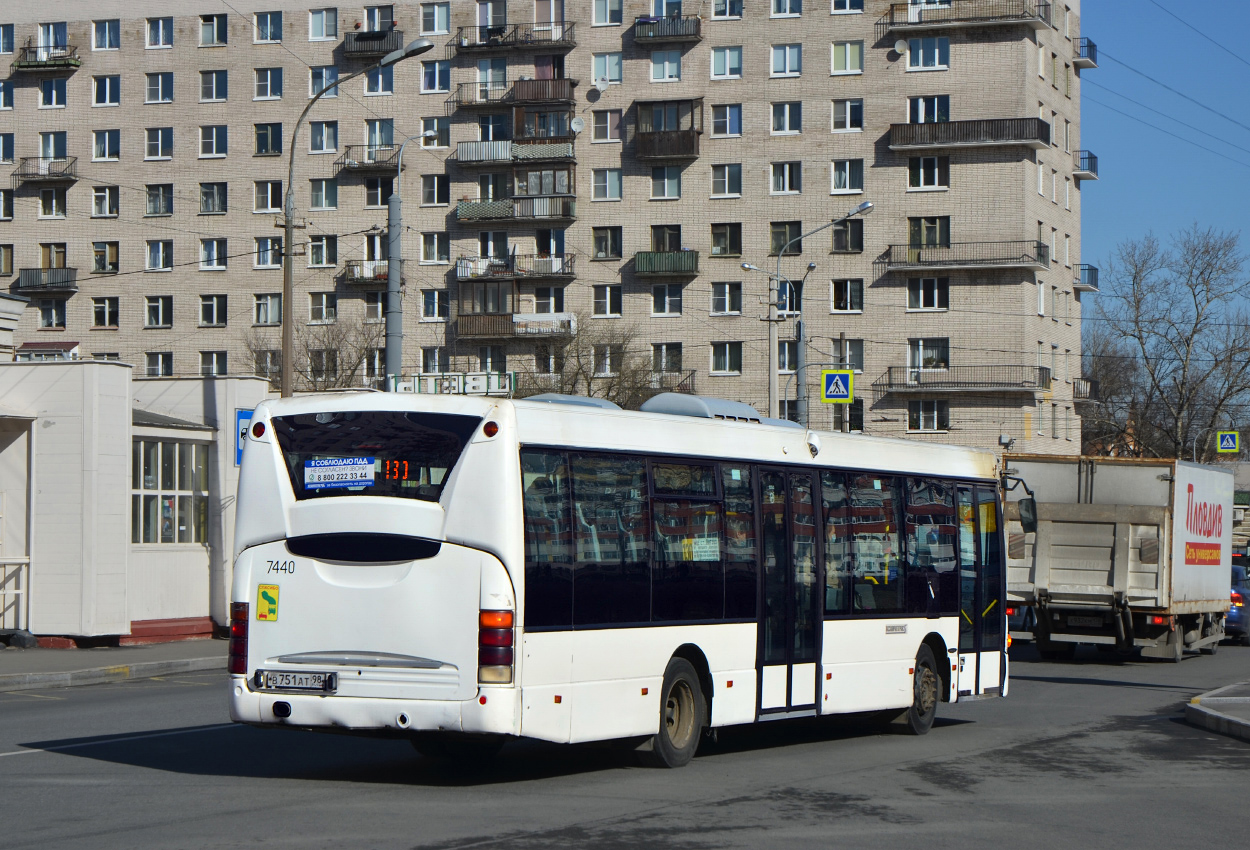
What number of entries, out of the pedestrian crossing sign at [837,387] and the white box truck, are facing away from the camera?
1

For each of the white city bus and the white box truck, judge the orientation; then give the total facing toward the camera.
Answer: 0

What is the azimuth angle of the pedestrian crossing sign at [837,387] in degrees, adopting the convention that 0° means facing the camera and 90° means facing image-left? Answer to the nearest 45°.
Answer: approximately 0°

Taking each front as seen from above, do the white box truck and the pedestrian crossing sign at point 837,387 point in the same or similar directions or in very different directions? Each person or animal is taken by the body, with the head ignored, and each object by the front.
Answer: very different directions

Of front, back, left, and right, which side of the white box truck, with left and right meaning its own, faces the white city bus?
back

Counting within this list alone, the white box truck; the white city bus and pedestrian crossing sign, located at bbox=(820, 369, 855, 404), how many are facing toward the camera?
1

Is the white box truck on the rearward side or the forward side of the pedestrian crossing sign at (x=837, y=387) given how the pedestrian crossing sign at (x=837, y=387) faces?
on the forward side

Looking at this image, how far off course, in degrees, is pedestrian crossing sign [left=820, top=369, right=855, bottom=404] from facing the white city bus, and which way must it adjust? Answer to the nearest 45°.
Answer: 0° — it already faces it

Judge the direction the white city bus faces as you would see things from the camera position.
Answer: facing away from the viewer and to the right of the viewer

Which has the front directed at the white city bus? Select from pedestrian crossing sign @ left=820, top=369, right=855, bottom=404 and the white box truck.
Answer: the pedestrian crossing sign

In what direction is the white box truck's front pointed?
away from the camera

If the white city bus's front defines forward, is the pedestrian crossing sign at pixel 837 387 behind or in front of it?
in front
